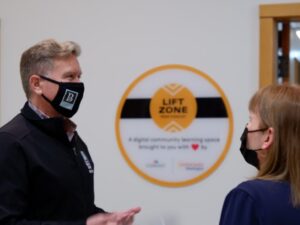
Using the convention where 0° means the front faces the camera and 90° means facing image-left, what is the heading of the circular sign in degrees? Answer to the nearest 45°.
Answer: approximately 0°

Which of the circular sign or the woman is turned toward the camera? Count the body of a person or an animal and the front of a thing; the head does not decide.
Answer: the circular sign

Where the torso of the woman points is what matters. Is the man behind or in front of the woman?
in front

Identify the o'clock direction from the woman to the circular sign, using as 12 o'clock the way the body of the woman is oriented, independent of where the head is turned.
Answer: The circular sign is roughly at 1 o'clock from the woman.

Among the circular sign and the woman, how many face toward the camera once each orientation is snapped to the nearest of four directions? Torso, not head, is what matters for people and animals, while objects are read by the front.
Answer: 1

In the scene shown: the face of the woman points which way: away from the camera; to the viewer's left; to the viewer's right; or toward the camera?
to the viewer's left

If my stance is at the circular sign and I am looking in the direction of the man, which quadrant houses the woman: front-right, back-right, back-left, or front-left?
front-left

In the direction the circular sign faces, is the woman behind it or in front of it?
in front

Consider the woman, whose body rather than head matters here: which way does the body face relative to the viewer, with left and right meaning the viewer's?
facing away from the viewer and to the left of the viewer

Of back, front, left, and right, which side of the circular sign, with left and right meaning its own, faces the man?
front

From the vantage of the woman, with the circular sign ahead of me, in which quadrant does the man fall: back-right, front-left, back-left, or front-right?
front-left
